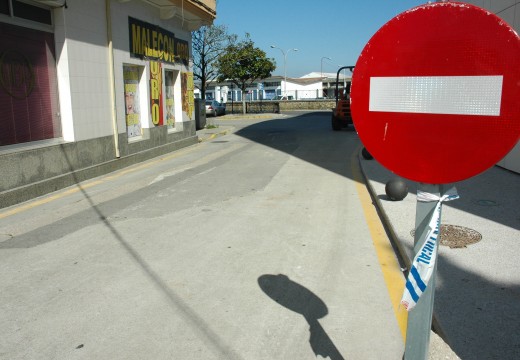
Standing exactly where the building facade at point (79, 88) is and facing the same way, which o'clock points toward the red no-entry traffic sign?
The red no-entry traffic sign is roughly at 1 o'clock from the building facade.

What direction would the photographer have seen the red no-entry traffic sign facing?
facing the viewer

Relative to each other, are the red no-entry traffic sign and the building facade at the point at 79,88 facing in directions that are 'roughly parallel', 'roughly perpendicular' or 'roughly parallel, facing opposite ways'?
roughly perpendicular

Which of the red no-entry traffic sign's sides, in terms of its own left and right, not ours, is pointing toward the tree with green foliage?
back

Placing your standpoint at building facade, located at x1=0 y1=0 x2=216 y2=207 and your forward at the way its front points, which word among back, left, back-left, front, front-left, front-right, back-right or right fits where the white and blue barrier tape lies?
front-right

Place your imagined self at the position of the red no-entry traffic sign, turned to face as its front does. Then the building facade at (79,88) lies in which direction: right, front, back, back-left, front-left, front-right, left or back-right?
back-right

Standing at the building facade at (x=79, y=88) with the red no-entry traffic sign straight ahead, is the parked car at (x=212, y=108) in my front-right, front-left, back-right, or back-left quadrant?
back-left

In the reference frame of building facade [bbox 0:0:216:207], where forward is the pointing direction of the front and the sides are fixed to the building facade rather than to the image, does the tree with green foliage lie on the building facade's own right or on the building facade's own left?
on the building facade's own left

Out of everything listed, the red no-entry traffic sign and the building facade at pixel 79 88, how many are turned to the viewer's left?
0

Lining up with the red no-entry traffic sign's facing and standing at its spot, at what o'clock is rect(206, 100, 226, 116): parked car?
The parked car is roughly at 5 o'clock from the red no-entry traffic sign.
